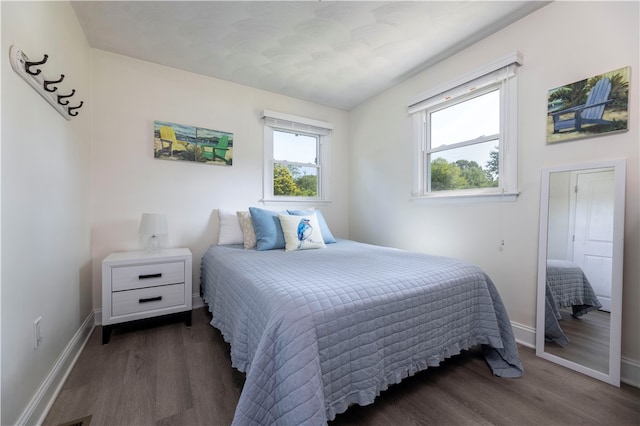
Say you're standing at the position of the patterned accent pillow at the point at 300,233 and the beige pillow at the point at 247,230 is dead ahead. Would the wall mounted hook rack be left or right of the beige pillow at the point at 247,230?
left

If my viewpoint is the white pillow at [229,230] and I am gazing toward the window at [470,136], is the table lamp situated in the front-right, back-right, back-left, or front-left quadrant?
back-right

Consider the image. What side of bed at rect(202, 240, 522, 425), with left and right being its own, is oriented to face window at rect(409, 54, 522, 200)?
left

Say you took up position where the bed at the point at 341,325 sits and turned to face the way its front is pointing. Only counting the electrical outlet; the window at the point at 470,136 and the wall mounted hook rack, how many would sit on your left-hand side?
1

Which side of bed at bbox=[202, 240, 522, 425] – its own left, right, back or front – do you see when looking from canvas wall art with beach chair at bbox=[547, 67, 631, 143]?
left

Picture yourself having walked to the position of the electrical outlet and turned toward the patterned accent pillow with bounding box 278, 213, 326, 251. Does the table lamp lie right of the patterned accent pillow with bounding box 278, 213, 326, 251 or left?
left

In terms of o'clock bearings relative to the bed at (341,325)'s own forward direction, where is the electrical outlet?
The electrical outlet is roughly at 4 o'clock from the bed.

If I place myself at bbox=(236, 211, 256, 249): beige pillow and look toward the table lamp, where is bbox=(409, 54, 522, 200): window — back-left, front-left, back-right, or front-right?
back-left

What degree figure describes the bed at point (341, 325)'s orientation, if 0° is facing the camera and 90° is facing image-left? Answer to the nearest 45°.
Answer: approximately 315°

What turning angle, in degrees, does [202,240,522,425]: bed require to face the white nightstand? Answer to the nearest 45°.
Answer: approximately 135° to its right

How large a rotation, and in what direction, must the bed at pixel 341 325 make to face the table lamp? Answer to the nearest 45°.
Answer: approximately 135° to its right
